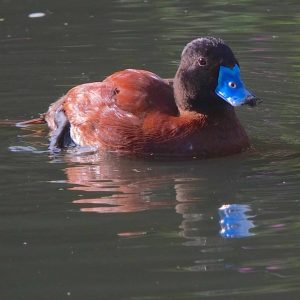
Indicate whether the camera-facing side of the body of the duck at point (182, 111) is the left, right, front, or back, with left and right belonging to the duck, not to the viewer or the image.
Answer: right
